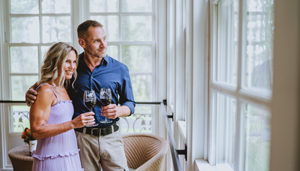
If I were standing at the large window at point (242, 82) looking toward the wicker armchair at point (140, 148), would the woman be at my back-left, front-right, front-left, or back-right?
front-left

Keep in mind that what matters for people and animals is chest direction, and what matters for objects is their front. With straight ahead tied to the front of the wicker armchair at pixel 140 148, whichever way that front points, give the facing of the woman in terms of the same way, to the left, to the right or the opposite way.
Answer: to the left

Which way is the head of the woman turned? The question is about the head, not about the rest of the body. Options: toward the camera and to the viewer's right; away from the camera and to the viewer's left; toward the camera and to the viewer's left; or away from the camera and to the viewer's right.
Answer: toward the camera and to the viewer's right

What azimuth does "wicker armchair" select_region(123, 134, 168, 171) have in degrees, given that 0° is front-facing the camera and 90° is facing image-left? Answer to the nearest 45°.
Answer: approximately 45°

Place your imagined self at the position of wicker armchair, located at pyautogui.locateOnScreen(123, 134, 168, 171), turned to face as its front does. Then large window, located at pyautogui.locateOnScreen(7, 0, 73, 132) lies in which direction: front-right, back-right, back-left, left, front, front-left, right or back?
right

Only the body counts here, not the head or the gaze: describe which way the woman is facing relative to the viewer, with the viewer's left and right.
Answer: facing the viewer and to the right of the viewer

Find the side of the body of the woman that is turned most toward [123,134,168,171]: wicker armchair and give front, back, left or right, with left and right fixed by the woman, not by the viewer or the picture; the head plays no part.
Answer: left

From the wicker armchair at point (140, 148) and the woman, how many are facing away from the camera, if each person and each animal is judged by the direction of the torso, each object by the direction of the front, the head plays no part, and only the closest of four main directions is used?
0

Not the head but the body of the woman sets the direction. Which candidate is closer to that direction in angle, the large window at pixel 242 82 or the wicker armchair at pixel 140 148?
the large window
